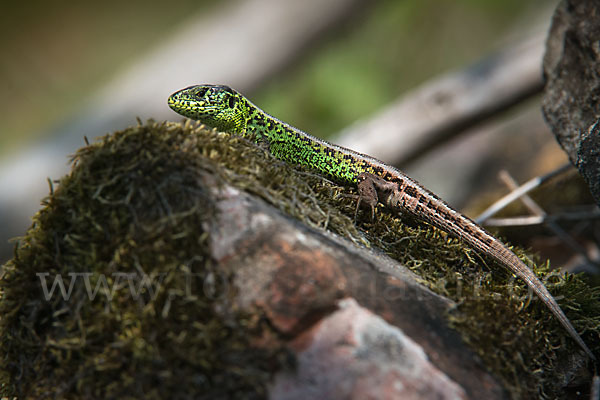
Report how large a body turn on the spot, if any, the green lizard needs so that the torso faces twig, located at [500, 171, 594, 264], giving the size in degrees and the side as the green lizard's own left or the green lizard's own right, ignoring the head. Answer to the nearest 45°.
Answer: approximately 135° to the green lizard's own right

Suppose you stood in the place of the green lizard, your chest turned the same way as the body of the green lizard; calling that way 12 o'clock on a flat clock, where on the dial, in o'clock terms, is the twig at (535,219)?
The twig is roughly at 5 o'clock from the green lizard.

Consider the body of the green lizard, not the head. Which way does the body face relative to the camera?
to the viewer's left

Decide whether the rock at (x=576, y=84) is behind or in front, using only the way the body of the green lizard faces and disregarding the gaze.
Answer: behind

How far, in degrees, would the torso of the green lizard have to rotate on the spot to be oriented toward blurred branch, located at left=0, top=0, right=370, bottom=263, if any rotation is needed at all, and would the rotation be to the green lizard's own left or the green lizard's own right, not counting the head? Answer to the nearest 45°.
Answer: approximately 45° to the green lizard's own right
